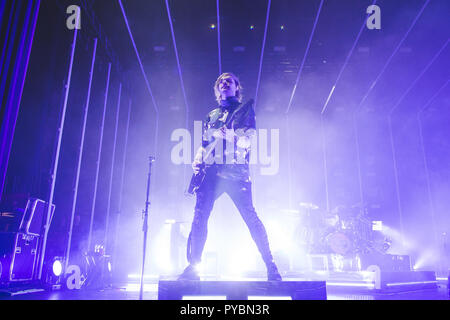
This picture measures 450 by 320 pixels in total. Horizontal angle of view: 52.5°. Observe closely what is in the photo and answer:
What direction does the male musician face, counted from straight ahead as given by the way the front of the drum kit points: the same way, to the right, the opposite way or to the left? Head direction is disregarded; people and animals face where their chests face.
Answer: the same way

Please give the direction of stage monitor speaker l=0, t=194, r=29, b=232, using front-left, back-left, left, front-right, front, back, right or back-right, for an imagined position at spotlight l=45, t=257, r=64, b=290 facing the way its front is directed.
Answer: right

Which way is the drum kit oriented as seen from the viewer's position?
toward the camera

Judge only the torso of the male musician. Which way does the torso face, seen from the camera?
toward the camera

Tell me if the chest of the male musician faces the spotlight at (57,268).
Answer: no

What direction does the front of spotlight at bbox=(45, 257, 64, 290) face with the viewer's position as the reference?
facing the viewer and to the right of the viewer

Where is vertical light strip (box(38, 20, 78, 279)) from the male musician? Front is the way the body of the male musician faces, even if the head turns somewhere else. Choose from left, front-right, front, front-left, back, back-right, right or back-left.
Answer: back-right

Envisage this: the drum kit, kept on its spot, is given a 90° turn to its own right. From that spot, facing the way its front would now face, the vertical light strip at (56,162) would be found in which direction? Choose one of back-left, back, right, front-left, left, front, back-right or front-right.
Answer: front-left

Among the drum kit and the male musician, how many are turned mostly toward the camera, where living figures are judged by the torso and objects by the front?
2

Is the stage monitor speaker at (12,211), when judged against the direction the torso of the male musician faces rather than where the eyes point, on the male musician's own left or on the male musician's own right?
on the male musician's own right

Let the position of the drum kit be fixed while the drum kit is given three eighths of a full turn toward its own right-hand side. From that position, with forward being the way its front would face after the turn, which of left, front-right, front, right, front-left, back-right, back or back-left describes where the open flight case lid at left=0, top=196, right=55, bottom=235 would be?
left

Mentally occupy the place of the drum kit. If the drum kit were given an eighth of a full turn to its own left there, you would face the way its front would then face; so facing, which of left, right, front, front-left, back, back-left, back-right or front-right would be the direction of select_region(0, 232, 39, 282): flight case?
right

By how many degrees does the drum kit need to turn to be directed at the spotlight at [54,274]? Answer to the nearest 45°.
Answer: approximately 45° to its right

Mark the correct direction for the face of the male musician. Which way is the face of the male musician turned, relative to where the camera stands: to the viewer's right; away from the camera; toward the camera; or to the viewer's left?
toward the camera
